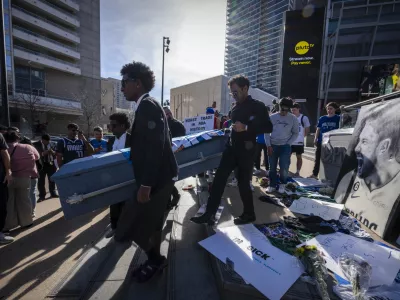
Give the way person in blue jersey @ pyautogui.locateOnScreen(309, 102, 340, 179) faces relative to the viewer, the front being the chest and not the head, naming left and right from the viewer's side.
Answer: facing the viewer and to the left of the viewer

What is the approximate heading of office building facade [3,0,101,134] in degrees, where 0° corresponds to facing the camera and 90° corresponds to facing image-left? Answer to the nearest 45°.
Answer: approximately 315°

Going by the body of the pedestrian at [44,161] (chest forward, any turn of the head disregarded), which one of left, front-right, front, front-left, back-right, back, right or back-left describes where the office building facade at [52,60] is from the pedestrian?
back-left

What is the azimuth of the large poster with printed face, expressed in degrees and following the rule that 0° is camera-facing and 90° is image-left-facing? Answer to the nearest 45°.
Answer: approximately 45°

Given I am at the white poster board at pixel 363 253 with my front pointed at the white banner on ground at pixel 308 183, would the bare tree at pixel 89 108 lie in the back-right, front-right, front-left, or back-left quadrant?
front-left

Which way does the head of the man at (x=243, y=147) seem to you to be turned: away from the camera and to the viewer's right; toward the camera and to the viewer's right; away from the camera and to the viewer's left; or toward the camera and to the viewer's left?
toward the camera and to the viewer's left

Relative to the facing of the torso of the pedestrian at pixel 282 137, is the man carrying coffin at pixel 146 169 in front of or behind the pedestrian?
in front

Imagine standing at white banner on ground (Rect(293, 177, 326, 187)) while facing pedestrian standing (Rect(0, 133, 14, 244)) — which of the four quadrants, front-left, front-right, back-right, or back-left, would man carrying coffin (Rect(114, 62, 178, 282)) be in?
front-left

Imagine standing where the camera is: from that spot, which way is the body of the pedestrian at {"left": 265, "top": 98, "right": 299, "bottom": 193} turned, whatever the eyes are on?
toward the camera

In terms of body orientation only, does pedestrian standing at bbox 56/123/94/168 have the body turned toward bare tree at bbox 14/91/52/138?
no
